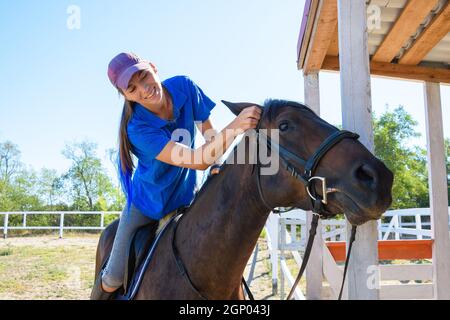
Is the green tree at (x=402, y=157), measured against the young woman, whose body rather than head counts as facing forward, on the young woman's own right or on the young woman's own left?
on the young woman's own left

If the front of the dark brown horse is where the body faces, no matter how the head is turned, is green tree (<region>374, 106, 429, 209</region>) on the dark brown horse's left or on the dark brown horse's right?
on the dark brown horse's left

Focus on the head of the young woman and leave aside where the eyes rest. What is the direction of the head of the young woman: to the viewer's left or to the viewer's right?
to the viewer's right

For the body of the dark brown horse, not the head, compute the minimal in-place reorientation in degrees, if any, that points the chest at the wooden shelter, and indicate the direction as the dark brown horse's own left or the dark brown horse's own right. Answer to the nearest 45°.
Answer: approximately 90° to the dark brown horse's own left

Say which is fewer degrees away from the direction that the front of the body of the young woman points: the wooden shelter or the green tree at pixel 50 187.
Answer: the wooden shelter

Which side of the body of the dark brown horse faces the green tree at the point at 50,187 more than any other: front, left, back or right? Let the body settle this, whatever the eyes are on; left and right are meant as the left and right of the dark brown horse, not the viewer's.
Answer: back

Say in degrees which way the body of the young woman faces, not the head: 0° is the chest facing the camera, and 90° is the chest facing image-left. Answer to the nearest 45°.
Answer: approximately 315°

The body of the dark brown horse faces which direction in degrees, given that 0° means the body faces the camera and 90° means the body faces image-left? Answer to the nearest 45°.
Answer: approximately 315°
